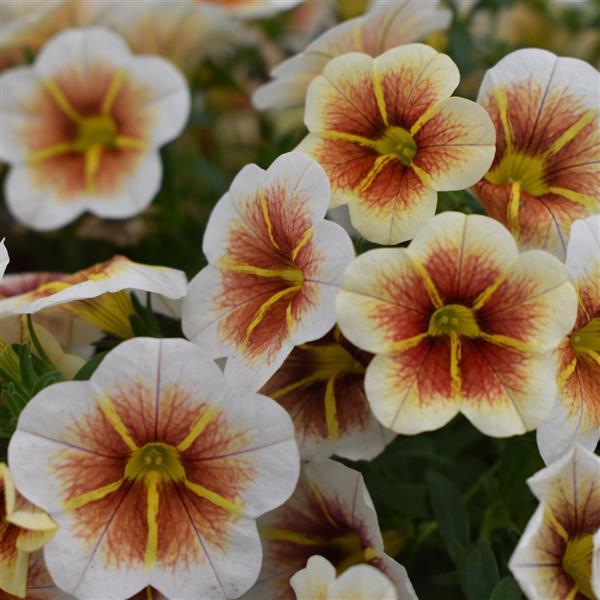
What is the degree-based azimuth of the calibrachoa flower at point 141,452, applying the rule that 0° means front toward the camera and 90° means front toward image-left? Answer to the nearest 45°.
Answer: approximately 0°
